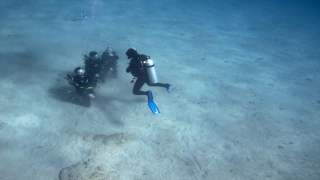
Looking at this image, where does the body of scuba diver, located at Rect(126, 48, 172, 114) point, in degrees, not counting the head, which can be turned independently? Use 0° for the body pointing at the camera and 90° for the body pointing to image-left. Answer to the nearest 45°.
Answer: approximately 90°

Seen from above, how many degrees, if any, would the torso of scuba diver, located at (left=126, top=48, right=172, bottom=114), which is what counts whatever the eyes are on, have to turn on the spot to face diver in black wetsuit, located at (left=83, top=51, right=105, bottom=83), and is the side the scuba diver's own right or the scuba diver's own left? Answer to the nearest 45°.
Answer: approximately 45° to the scuba diver's own right

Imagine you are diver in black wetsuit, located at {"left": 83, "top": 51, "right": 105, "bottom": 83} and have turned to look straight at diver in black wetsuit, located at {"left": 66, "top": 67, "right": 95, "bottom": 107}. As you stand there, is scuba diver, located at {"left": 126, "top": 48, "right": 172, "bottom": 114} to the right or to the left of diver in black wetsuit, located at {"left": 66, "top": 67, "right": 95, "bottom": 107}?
left

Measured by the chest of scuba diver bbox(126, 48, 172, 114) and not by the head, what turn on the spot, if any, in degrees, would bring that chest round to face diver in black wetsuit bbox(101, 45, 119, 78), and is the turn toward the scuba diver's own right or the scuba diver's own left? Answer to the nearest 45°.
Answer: approximately 45° to the scuba diver's own right

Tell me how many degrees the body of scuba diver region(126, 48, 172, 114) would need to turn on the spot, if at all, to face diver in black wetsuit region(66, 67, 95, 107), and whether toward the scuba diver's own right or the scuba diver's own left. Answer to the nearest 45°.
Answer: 0° — they already face them
